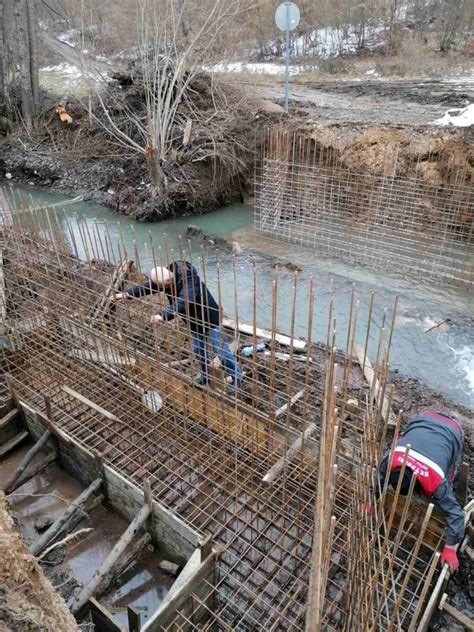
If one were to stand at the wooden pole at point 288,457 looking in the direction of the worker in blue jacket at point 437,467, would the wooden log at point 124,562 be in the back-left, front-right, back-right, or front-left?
back-right

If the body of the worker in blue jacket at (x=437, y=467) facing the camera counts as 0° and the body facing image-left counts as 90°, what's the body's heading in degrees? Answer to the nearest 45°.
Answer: approximately 45°

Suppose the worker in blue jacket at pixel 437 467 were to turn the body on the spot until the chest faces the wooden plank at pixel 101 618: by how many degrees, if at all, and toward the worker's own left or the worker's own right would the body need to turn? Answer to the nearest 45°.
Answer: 0° — they already face it

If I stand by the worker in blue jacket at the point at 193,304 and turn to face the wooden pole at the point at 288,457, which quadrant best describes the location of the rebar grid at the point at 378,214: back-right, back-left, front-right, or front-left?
back-left

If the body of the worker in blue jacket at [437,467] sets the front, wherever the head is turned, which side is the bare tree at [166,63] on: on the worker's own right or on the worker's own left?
on the worker's own right

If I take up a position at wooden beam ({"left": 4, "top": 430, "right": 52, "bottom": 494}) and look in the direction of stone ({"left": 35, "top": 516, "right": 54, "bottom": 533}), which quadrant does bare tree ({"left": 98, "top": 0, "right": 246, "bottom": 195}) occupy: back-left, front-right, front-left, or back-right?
back-left

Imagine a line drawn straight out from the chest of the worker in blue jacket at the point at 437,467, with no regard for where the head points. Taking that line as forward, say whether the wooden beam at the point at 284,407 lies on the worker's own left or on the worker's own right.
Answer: on the worker's own right
